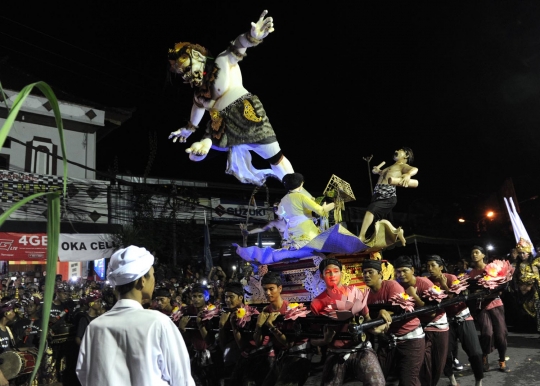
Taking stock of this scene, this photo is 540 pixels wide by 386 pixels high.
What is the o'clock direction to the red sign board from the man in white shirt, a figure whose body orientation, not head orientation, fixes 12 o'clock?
The red sign board is roughly at 10 o'clock from the man in white shirt.

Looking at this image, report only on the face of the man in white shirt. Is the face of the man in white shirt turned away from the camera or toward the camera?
away from the camera

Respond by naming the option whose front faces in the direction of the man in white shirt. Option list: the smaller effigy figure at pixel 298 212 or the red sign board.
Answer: the red sign board

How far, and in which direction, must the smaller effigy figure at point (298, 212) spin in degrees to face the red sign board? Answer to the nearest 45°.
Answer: approximately 90° to its left

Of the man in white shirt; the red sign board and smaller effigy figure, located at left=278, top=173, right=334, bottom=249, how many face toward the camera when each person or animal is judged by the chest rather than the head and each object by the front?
1

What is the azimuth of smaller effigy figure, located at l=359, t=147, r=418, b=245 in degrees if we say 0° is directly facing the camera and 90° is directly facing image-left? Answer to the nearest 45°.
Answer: approximately 45°

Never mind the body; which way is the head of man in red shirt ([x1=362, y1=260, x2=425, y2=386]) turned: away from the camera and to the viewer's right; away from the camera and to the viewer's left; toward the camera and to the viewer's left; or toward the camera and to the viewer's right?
toward the camera and to the viewer's left

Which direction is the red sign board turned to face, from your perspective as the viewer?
facing the viewer

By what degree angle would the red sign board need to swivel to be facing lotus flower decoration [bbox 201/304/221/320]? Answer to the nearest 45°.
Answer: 0° — it already faces it

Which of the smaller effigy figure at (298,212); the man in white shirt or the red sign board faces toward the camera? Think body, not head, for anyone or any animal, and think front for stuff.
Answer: the red sign board

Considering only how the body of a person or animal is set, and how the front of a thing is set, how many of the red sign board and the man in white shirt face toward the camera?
1
